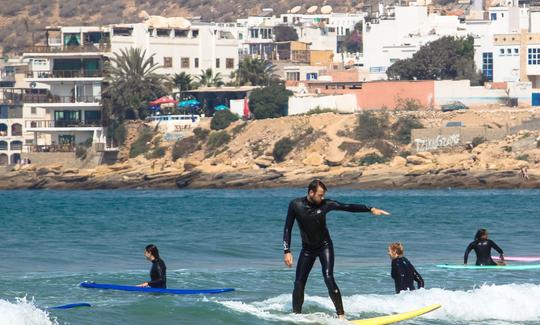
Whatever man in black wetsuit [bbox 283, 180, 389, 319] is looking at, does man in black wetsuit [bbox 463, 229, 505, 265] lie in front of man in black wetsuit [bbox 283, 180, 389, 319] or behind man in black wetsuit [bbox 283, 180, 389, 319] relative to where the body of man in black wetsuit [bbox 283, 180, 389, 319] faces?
behind

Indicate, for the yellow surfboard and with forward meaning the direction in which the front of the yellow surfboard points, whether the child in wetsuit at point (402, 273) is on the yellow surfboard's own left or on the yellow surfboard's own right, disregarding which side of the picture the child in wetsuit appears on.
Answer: on the yellow surfboard's own left

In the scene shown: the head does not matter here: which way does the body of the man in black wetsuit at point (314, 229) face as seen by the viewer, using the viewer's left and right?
facing the viewer

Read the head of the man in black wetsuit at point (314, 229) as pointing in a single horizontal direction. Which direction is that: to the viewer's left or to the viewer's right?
to the viewer's right

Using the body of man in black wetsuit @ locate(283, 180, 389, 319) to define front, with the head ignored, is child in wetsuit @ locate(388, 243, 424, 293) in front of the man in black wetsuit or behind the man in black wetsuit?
behind

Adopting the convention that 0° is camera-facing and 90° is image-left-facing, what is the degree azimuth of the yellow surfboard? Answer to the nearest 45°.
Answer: approximately 270°
